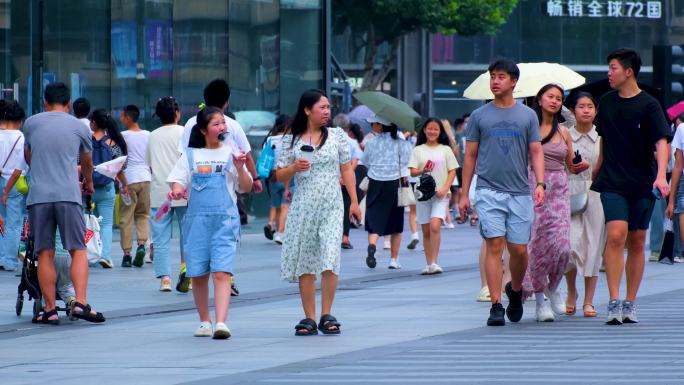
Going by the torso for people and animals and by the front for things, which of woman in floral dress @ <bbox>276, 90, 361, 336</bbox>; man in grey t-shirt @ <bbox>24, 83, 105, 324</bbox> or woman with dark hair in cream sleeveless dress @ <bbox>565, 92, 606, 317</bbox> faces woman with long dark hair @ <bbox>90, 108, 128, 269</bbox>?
the man in grey t-shirt

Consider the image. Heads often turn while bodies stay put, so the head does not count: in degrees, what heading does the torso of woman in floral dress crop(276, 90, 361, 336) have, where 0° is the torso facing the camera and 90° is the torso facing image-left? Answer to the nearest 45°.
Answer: approximately 0°

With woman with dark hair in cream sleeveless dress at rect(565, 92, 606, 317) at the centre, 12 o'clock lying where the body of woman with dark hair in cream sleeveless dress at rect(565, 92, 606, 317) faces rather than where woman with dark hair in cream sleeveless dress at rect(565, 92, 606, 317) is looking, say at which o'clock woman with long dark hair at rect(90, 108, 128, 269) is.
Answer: woman with long dark hair at rect(90, 108, 128, 269) is roughly at 4 o'clock from woman with dark hair in cream sleeveless dress at rect(565, 92, 606, 317).

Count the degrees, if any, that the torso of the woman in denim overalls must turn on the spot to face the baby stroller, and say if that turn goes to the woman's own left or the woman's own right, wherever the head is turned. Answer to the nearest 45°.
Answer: approximately 135° to the woman's own right

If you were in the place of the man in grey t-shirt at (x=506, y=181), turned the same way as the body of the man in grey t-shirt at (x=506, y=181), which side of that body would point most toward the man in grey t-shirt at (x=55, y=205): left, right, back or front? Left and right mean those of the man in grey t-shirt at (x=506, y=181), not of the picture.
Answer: right

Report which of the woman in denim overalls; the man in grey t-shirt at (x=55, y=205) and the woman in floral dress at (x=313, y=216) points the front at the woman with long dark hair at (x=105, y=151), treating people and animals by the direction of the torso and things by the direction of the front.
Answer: the man in grey t-shirt

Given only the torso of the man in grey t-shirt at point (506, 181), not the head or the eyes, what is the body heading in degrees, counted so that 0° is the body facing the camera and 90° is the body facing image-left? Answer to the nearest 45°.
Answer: approximately 0°

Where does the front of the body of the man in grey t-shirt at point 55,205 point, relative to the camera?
away from the camera

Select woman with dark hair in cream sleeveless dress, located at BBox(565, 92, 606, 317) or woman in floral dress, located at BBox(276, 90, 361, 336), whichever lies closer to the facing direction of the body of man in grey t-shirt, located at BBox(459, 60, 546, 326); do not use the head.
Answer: the woman in floral dress

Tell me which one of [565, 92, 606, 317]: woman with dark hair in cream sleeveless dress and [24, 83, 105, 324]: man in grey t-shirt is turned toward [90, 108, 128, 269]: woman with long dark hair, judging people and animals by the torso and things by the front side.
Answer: the man in grey t-shirt

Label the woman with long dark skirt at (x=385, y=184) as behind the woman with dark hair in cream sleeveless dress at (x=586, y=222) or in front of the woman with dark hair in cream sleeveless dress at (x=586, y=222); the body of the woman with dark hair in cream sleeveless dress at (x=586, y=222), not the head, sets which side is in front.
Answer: behind
